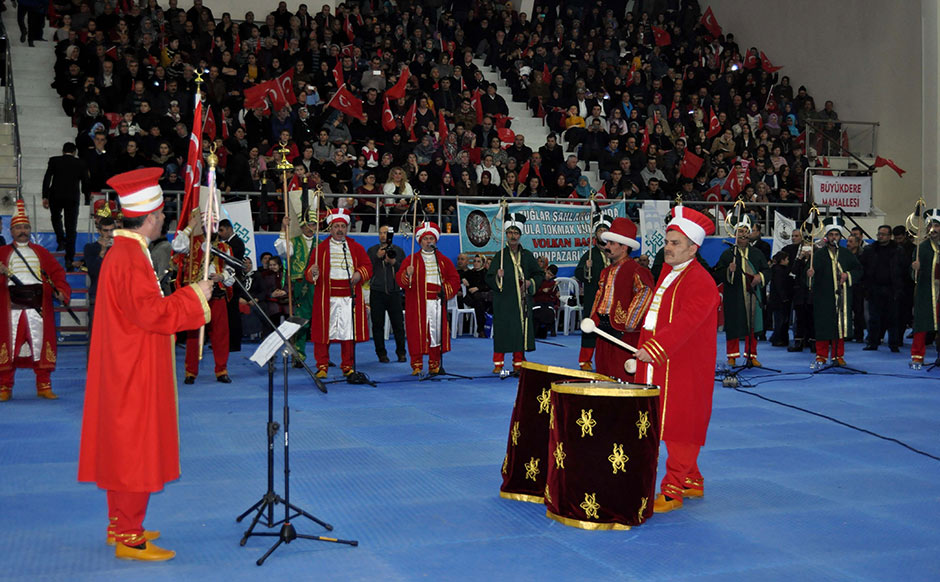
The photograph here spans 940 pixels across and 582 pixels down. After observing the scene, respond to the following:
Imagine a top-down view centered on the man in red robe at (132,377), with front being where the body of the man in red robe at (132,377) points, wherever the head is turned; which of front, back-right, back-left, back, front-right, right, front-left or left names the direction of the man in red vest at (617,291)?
front-left

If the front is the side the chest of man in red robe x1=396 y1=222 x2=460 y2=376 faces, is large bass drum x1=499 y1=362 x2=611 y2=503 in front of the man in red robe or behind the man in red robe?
in front

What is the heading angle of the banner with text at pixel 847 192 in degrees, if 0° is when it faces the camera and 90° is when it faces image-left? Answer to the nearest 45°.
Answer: approximately 0°

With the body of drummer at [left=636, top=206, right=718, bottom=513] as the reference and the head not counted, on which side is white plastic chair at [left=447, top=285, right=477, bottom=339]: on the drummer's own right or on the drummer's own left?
on the drummer's own right

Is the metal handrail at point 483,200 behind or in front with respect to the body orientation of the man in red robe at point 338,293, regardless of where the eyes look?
behind

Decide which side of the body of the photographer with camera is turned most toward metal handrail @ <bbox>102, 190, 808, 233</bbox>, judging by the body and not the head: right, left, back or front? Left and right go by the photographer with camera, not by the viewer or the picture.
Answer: back

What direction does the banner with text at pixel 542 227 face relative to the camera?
toward the camera

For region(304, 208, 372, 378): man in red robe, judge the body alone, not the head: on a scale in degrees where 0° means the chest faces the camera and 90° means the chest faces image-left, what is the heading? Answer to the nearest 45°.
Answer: approximately 0°

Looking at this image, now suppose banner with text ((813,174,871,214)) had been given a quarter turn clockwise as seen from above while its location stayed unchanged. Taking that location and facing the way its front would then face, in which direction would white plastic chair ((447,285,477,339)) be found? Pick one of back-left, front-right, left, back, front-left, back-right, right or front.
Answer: front-left

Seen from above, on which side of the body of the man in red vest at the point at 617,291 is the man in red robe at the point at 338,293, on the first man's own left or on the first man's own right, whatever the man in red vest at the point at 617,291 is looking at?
on the first man's own right

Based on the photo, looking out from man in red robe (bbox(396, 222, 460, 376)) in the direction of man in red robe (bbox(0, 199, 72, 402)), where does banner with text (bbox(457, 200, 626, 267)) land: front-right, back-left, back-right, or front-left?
back-right

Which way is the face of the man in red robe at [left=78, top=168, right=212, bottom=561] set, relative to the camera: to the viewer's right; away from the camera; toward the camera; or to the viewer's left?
to the viewer's right

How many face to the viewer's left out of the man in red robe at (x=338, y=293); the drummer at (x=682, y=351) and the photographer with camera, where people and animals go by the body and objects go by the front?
1

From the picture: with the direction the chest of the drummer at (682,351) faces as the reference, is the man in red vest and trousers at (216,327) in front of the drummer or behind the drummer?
in front

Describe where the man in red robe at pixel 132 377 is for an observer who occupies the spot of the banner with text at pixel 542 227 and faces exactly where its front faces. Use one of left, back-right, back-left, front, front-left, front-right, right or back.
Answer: front

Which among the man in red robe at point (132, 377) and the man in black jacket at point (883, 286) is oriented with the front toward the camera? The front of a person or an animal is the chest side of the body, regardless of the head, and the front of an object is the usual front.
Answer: the man in black jacket

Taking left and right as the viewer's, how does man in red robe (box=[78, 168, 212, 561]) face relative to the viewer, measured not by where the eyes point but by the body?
facing to the right of the viewer

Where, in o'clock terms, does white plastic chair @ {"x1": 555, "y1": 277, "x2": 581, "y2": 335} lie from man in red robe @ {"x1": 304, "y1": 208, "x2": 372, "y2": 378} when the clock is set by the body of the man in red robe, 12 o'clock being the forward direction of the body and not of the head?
The white plastic chair is roughly at 7 o'clock from the man in red robe.

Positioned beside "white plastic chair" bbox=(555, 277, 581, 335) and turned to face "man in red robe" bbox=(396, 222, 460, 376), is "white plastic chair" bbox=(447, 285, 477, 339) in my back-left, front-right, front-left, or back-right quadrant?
front-right

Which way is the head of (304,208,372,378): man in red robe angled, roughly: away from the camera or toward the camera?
toward the camera

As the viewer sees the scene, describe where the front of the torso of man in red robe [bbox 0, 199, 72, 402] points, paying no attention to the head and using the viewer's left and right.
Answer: facing the viewer
